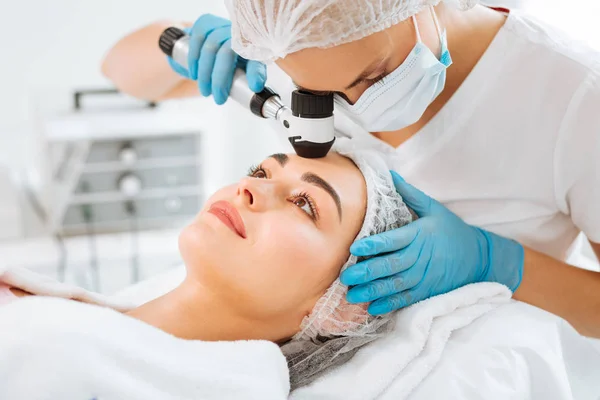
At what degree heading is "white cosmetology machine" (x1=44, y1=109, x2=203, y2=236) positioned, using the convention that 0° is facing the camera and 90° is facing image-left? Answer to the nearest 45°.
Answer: approximately 0°

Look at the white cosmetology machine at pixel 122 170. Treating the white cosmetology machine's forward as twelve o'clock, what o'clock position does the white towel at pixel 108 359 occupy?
The white towel is roughly at 12 o'clock from the white cosmetology machine.

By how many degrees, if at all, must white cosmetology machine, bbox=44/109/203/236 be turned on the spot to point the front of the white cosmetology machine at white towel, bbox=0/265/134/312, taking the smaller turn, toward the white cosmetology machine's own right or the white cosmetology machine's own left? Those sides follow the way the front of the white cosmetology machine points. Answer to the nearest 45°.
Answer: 0° — it already faces it
